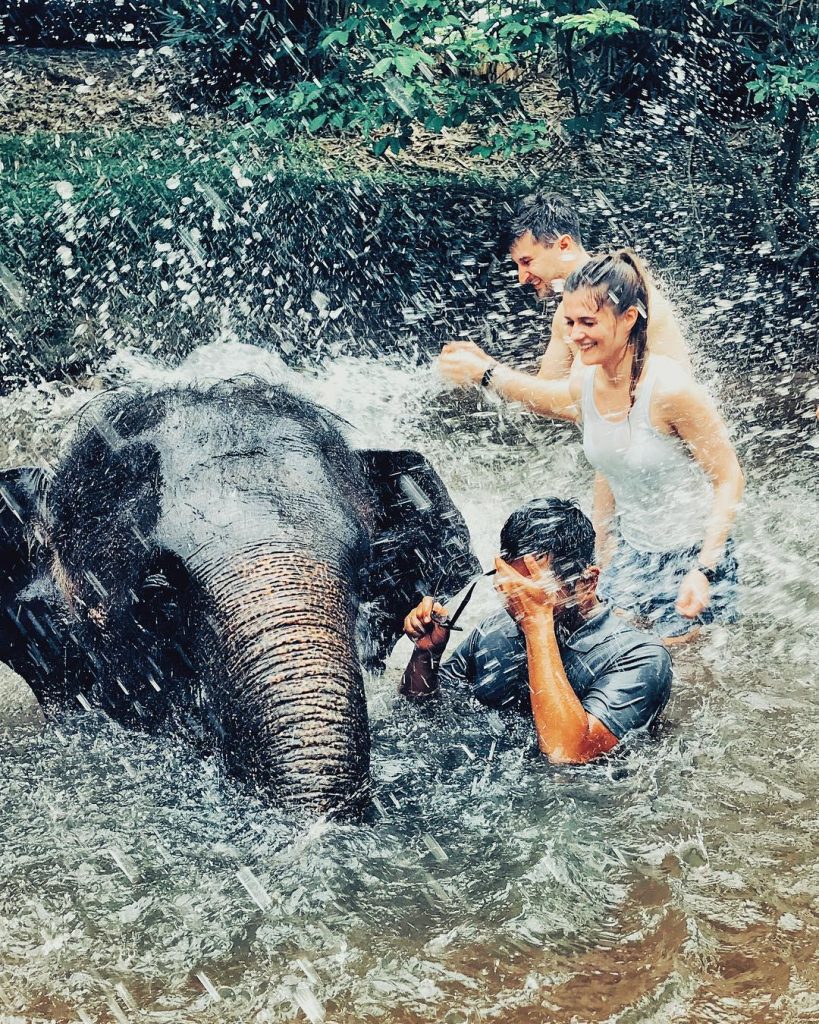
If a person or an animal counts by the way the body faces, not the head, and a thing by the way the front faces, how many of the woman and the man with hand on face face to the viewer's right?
0

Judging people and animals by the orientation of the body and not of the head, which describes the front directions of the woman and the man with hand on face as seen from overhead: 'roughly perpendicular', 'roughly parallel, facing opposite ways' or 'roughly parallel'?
roughly parallel

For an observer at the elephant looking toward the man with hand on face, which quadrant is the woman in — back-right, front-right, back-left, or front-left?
front-left

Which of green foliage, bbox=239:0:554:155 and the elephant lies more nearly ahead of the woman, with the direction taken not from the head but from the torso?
the elephant

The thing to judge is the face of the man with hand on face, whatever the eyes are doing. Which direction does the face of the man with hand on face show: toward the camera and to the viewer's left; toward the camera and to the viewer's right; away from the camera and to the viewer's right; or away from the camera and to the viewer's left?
toward the camera and to the viewer's left

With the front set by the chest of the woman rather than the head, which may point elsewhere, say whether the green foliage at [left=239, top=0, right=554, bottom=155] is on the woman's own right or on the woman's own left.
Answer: on the woman's own right

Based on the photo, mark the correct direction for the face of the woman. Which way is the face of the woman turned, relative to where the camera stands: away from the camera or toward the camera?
toward the camera

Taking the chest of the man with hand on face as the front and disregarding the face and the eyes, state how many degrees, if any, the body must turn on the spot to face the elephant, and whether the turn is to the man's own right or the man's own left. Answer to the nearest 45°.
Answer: approximately 45° to the man's own right

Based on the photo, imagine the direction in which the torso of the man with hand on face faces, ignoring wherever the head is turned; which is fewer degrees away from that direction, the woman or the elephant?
the elephant

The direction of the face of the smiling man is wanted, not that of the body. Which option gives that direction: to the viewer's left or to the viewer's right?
to the viewer's left

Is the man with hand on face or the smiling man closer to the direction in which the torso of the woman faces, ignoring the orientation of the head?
the man with hand on face

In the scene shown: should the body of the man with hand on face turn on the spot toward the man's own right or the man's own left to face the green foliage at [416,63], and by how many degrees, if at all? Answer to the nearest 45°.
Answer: approximately 135° to the man's own right

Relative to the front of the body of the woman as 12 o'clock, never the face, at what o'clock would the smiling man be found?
The smiling man is roughly at 4 o'clock from the woman.

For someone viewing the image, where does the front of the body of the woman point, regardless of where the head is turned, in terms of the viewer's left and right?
facing the viewer and to the left of the viewer
